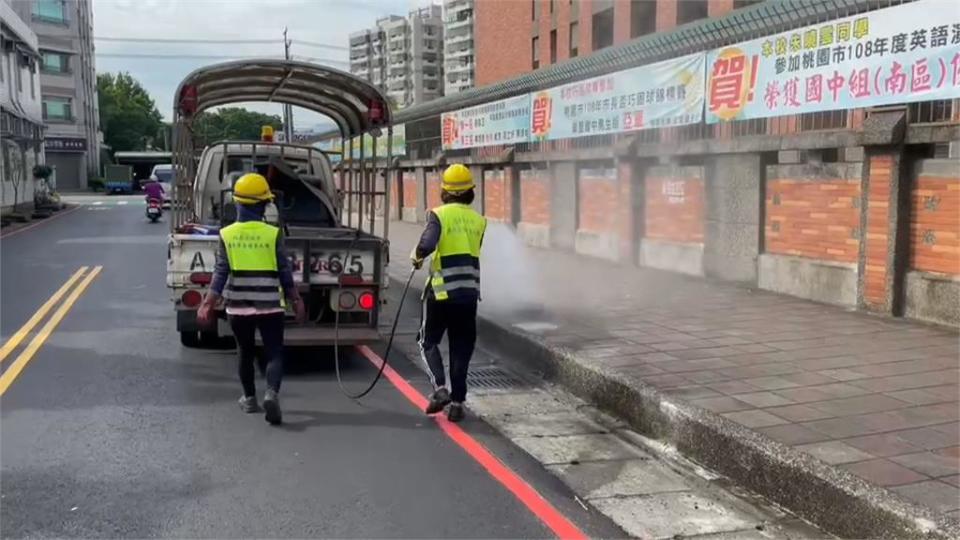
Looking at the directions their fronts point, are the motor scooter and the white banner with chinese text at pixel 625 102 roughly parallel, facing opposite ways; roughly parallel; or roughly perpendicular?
roughly perpendicular

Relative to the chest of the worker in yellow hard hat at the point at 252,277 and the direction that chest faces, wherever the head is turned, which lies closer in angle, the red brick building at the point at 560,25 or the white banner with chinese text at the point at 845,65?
the red brick building

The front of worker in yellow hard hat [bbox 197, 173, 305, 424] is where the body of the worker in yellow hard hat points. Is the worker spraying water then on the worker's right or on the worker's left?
on the worker's right

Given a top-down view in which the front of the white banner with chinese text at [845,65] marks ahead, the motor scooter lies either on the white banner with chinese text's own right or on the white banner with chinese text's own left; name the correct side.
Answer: on the white banner with chinese text's own right

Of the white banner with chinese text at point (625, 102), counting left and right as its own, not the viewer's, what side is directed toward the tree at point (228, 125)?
right

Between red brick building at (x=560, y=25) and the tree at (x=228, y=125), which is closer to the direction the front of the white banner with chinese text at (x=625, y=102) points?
the tree

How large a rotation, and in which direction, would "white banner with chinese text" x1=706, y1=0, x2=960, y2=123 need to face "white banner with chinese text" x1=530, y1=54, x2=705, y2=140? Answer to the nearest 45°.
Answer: approximately 90° to its right

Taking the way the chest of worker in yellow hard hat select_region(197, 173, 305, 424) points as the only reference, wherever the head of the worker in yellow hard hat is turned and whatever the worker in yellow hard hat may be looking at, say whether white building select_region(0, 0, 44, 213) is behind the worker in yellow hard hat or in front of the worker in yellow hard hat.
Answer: in front

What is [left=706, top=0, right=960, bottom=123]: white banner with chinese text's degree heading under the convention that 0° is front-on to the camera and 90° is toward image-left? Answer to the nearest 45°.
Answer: approximately 45°

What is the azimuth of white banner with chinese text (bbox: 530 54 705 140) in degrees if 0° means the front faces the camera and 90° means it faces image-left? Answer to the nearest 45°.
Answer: approximately 45°

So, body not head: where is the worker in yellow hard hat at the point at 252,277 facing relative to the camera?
away from the camera

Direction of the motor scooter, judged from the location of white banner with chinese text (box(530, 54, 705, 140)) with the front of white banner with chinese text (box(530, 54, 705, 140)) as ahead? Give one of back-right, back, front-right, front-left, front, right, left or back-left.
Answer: right
